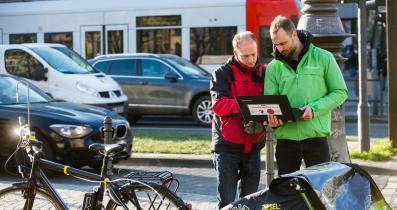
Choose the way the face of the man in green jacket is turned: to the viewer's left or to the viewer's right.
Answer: to the viewer's left

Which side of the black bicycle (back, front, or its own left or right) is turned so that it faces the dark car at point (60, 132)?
right

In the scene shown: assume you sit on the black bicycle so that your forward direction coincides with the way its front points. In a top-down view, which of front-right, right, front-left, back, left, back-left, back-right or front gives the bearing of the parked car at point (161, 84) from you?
right

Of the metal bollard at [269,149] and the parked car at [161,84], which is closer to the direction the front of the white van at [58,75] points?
the metal bollard

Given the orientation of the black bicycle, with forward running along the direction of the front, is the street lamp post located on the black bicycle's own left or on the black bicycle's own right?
on the black bicycle's own right

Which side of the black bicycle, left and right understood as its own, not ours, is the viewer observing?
left

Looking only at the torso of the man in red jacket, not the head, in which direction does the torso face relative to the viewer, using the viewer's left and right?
facing the viewer and to the right of the viewer

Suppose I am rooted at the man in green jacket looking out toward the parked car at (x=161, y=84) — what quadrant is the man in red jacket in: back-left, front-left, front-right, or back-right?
front-left

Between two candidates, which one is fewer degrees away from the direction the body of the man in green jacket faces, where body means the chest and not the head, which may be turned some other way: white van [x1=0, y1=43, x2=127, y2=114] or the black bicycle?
the black bicycle

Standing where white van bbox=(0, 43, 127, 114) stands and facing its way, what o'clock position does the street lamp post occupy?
The street lamp post is roughly at 1 o'clock from the white van.

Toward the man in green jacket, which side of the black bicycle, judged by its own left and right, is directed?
back

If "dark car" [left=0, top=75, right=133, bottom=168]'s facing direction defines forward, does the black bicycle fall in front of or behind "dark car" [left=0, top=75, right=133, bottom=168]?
in front

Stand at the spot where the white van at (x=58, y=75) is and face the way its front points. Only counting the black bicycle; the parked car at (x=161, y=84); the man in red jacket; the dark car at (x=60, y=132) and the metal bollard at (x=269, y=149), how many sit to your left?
1

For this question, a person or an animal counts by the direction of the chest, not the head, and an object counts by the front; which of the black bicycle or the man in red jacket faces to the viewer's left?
the black bicycle
